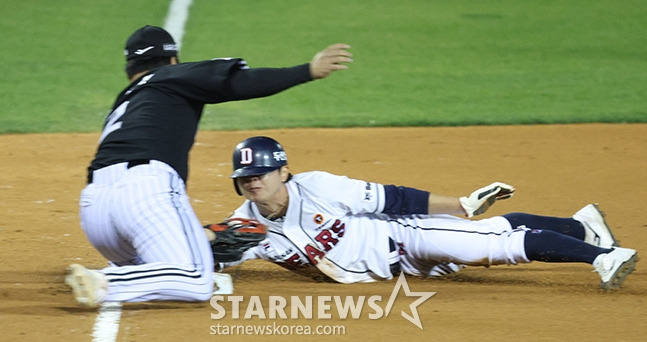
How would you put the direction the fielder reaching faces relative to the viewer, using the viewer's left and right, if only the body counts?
facing away from the viewer and to the right of the viewer

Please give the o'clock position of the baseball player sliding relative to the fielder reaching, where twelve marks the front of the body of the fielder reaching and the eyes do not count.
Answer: The baseball player sliding is roughly at 1 o'clock from the fielder reaching.
